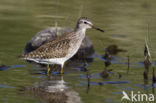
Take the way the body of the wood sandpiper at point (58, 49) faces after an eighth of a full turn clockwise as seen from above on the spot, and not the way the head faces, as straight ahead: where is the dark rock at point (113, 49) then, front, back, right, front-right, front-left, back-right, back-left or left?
left

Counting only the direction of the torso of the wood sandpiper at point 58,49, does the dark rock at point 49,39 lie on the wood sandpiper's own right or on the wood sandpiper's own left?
on the wood sandpiper's own left

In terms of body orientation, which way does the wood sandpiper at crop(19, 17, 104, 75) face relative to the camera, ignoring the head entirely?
to the viewer's right
